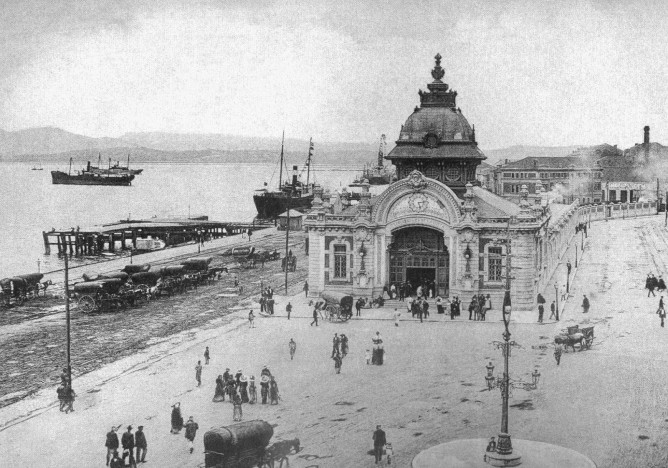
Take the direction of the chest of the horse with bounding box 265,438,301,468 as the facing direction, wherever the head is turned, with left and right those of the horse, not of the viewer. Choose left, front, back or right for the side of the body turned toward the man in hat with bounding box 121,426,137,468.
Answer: back

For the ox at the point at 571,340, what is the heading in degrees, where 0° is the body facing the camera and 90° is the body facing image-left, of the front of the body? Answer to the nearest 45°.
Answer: approximately 90°

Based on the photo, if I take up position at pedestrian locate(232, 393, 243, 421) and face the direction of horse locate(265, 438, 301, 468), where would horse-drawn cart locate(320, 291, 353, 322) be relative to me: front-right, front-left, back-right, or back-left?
back-left

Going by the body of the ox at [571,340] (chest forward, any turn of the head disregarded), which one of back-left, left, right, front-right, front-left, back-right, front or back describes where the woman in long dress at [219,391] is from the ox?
front-left

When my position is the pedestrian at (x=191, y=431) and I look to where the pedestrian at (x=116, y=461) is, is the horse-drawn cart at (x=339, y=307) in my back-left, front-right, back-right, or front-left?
back-right

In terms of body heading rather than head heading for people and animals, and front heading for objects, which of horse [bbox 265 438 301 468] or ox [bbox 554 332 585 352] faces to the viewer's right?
horse [bbox 265 438 301 468]

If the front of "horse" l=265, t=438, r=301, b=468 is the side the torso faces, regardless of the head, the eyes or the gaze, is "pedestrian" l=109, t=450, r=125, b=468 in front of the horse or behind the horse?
behind

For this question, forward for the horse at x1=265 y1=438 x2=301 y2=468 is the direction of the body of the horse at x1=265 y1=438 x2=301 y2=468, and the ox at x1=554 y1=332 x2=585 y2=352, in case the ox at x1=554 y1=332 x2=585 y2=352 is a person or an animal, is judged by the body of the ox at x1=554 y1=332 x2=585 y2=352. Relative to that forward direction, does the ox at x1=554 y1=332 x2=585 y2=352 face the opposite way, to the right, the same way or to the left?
the opposite way

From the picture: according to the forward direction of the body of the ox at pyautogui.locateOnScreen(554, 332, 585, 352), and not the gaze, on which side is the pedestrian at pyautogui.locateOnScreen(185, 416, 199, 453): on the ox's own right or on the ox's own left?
on the ox's own left

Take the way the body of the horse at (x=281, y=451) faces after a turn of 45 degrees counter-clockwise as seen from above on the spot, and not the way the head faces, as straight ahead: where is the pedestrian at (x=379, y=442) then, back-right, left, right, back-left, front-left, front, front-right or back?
front-right

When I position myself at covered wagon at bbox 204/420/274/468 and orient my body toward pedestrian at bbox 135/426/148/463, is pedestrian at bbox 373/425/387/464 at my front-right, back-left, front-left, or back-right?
back-right

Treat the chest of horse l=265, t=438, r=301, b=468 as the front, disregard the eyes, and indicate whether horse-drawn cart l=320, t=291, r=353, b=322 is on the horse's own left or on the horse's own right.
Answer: on the horse's own left

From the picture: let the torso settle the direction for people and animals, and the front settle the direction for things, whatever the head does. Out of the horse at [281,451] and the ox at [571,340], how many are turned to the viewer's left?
1

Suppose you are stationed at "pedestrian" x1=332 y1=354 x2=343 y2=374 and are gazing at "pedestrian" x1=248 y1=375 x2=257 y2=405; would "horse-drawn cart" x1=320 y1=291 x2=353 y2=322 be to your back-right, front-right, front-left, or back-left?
back-right

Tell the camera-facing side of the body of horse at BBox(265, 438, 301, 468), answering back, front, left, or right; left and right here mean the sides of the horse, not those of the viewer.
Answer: right
